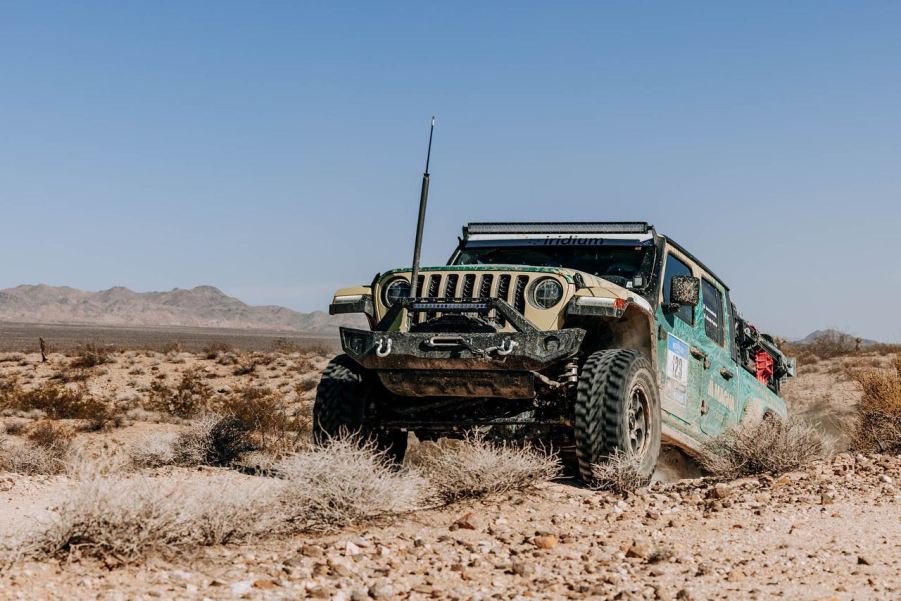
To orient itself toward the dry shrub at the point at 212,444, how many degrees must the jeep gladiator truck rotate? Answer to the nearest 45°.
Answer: approximately 90° to its right

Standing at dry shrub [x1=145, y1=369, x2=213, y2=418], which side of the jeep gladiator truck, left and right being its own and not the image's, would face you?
right

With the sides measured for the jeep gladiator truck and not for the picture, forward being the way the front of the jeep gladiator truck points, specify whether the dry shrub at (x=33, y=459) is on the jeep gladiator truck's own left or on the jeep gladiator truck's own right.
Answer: on the jeep gladiator truck's own right

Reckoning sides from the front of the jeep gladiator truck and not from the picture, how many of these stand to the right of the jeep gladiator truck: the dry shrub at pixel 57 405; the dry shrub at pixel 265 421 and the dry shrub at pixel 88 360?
3

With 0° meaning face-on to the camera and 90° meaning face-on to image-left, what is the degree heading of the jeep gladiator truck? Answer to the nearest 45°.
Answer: approximately 45°
